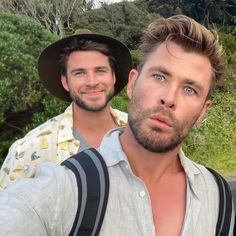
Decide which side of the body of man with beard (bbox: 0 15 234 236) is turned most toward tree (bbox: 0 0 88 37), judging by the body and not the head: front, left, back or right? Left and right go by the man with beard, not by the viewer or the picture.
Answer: back

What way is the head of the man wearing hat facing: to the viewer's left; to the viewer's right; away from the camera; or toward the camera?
toward the camera

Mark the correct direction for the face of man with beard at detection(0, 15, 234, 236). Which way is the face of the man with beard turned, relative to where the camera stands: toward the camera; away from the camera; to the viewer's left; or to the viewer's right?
toward the camera

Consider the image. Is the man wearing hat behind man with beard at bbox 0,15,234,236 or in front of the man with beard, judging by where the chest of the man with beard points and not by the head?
behind

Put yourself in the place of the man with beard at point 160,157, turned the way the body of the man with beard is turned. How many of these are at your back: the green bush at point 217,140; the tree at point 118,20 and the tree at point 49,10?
3

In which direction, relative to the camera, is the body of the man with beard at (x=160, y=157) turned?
toward the camera

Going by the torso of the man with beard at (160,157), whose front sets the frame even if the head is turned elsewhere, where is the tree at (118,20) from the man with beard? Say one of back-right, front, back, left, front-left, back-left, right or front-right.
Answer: back

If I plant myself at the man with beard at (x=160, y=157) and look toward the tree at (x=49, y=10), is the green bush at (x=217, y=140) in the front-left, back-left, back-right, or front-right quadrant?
front-right
